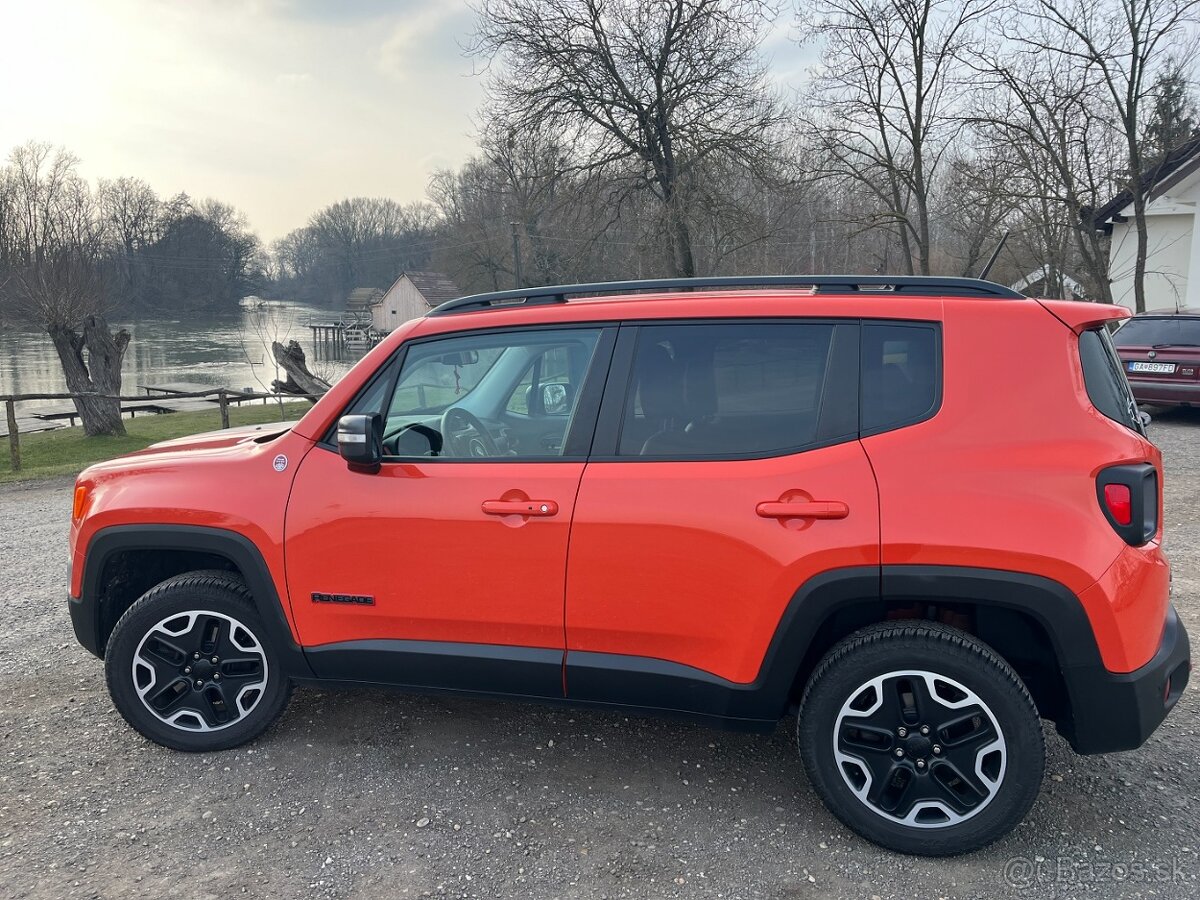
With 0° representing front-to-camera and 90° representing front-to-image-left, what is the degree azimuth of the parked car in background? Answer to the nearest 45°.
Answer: approximately 180°

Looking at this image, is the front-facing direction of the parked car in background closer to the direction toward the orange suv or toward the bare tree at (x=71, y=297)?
the bare tree

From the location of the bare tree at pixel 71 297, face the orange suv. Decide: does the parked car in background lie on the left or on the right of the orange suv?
left

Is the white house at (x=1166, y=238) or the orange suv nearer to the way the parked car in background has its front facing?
the white house

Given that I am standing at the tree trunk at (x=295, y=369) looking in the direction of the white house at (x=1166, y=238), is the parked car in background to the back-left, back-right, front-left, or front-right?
front-right

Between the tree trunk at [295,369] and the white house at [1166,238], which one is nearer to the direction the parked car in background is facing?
the white house
